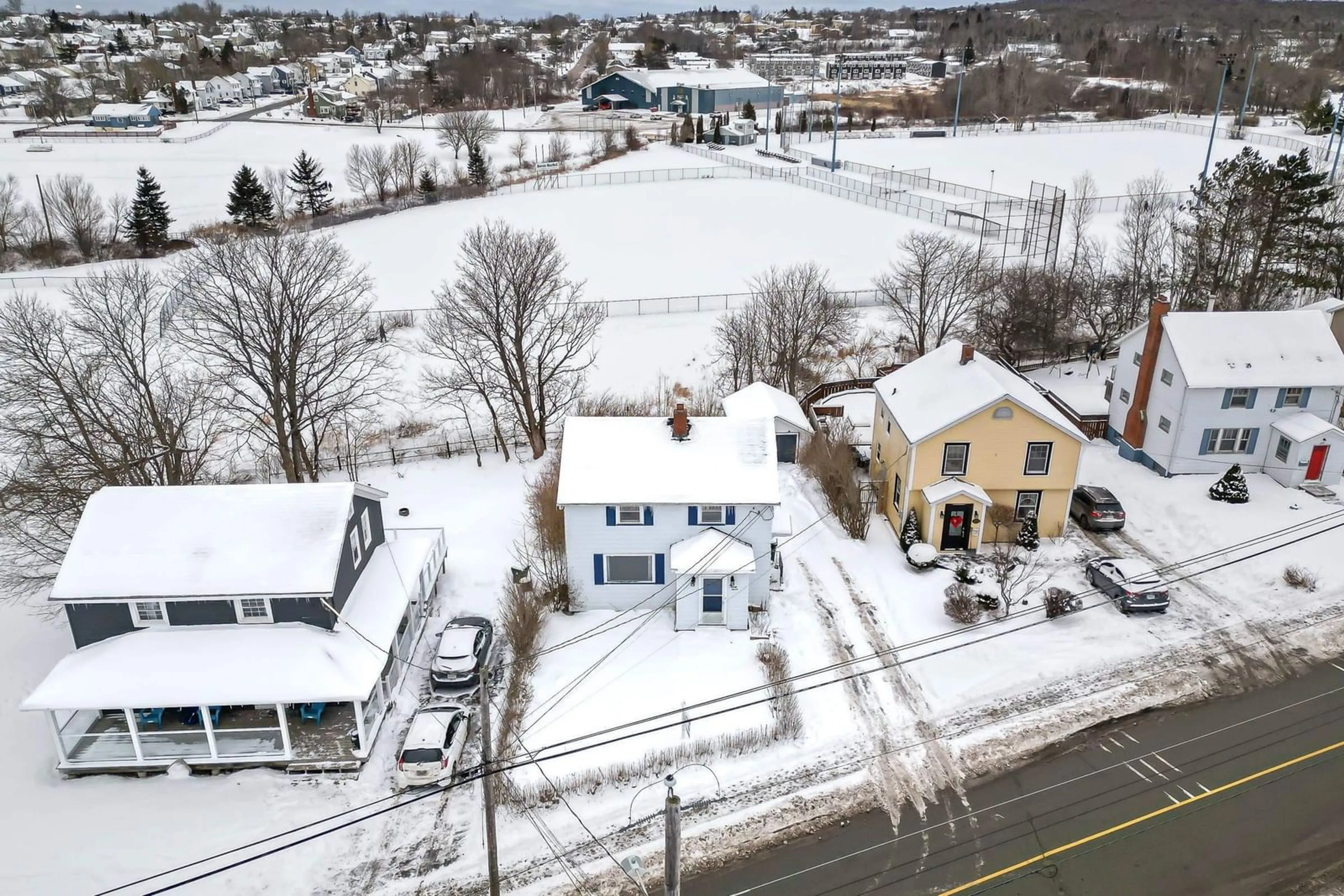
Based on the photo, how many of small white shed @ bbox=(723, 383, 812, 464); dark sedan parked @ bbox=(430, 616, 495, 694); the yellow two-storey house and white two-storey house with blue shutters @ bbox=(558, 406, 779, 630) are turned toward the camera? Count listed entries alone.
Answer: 3

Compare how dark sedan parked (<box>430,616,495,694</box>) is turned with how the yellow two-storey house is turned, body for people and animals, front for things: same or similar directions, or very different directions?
very different directions

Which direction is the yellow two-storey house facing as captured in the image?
toward the camera

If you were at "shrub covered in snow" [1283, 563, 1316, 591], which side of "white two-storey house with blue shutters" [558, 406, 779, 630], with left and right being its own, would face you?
left

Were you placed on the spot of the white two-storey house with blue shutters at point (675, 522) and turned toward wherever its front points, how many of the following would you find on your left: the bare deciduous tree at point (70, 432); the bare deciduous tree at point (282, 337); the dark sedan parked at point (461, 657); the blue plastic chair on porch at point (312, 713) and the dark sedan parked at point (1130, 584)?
1

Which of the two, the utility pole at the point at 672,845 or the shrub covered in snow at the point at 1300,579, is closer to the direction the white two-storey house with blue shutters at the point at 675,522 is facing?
the utility pole

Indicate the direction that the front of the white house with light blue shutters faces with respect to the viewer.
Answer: facing the viewer and to the right of the viewer

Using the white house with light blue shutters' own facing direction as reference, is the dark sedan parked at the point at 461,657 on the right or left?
on its right

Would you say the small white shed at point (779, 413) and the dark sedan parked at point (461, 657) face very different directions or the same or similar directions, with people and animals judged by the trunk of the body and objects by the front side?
very different directions

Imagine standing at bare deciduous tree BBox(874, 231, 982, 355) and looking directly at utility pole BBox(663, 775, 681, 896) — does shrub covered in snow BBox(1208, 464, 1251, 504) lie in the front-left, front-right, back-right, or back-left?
front-left

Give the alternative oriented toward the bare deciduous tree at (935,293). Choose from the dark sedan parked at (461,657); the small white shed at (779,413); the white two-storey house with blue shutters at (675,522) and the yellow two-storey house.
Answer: the dark sedan parked

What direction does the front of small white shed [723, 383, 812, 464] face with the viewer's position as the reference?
facing the viewer

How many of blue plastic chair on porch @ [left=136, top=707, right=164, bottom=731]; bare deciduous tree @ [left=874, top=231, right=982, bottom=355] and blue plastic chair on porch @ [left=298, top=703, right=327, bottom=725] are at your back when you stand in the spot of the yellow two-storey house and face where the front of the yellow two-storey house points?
1

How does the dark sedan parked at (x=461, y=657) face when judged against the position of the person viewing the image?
facing away from the viewer and to the right of the viewer

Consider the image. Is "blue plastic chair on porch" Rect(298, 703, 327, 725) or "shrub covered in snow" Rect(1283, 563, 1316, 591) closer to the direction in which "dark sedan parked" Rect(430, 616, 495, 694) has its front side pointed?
the shrub covered in snow

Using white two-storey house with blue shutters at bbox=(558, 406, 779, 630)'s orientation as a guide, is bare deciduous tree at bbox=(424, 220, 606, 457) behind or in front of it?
behind

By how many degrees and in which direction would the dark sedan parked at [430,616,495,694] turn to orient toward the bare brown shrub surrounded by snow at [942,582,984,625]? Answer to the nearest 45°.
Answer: approximately 45° to its right

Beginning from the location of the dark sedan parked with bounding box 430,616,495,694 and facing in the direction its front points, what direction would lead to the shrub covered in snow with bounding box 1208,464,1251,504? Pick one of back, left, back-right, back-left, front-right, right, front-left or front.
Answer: front-right
